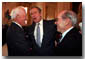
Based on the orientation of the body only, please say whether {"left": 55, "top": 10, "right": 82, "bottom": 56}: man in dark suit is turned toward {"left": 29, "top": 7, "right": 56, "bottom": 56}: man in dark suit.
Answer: yes

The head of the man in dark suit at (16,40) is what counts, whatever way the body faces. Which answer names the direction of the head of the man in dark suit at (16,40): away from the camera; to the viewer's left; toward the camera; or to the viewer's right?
to the viewer's right

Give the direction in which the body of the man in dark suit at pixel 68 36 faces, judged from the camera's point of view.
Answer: to the viewer's left

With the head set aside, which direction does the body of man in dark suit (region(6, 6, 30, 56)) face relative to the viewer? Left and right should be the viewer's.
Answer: facing to the right of the viewer

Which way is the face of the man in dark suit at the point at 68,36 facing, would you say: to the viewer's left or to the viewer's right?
to the viewer's left
